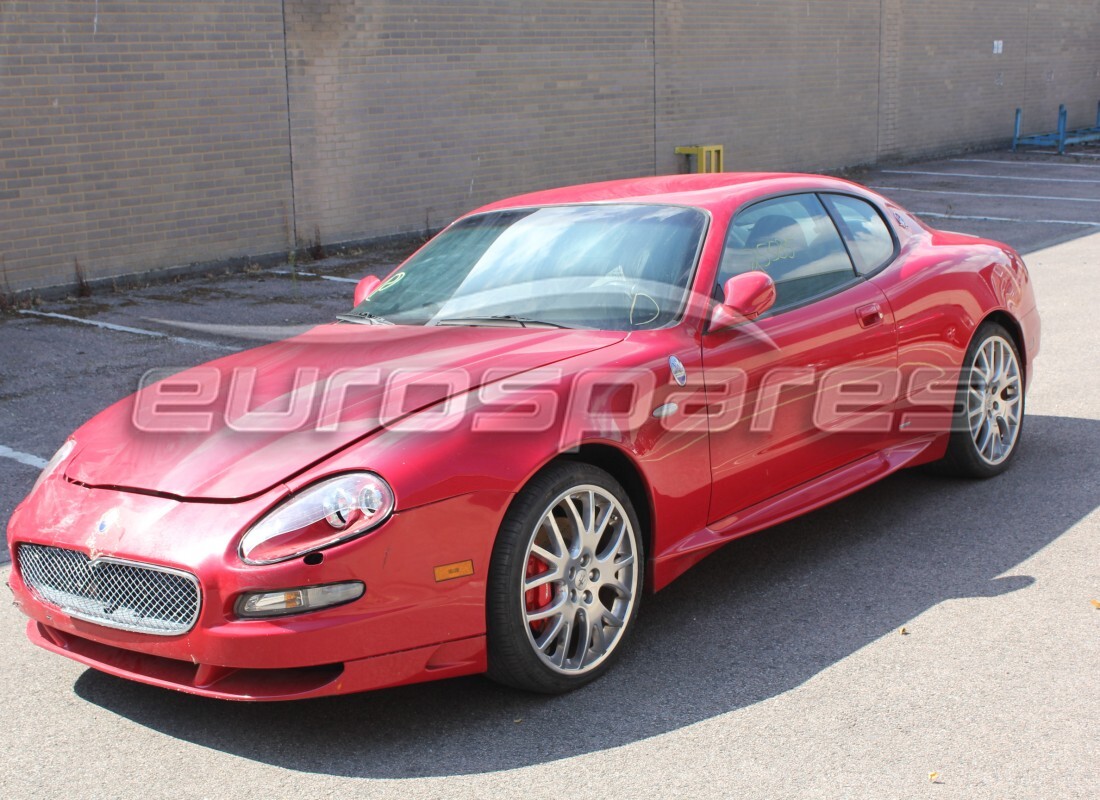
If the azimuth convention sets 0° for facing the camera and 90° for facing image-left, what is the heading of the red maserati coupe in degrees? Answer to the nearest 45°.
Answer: approximately 45°

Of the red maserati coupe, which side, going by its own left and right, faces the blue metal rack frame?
back
